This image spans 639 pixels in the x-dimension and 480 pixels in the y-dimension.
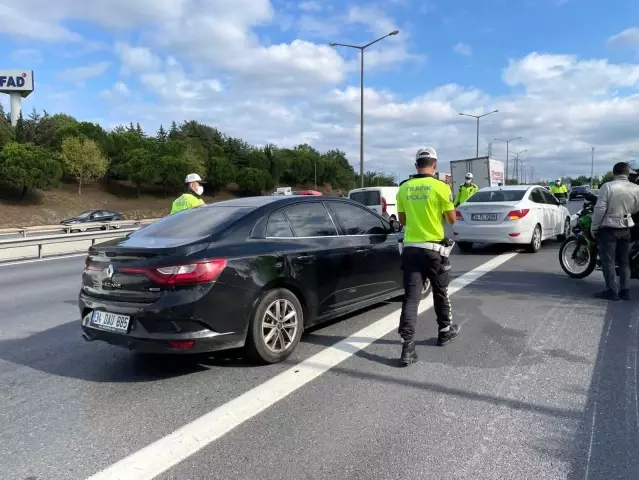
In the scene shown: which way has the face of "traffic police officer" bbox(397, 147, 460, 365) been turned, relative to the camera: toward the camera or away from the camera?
away from the camera

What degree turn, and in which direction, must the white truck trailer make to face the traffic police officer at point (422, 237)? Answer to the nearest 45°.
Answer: approximately 135° to its right

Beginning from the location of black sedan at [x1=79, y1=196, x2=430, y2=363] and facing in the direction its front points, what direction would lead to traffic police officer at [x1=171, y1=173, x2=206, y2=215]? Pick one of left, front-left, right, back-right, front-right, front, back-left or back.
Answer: front-left

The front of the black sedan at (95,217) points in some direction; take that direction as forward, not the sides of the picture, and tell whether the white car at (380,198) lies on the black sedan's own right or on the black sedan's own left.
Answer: on the black sedan's own left

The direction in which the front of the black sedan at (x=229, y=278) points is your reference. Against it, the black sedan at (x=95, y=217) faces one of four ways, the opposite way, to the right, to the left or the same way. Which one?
the opposite way

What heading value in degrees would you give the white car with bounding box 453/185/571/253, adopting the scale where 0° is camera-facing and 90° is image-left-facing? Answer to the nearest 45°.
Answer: approximately 225°

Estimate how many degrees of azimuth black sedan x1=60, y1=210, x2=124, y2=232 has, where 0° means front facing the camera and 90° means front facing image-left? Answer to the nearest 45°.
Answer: approximately 45°

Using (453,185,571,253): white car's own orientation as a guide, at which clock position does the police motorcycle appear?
The police motorcycle is roughly at 4 o'clock from the white car.

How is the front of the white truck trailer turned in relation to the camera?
facing away from the viewer and to the right of the viewer

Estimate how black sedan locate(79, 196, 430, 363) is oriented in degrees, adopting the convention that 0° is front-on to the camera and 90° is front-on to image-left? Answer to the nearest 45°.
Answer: approximately 225°
